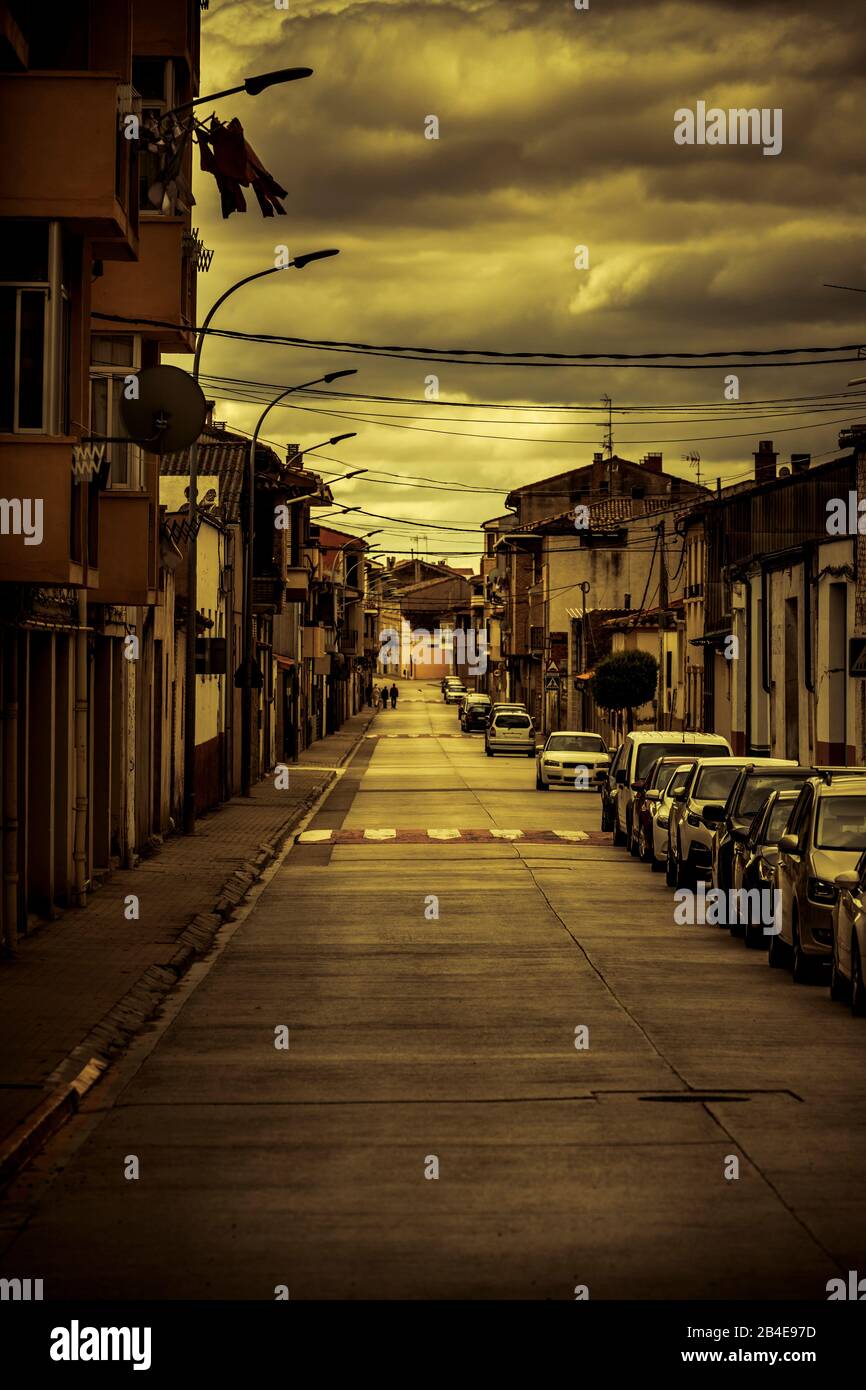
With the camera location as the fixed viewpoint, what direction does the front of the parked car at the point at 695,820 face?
facing the viewer

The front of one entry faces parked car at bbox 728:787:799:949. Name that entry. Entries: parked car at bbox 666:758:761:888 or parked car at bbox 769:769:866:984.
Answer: parked car at bbox 666:758:761:888

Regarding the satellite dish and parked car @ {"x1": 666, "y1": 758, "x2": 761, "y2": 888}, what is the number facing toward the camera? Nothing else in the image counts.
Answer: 1

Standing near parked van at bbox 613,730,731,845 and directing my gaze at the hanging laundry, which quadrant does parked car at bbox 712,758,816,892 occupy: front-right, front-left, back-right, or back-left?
front-left

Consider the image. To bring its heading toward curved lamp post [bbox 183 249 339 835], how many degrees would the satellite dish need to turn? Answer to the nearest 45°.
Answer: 0° — it already faces it

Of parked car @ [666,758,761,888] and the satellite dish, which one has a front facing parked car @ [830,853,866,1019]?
parked car @ [666,758,761,888]

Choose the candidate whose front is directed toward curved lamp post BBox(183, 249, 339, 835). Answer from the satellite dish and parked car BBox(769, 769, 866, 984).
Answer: the satellite dish

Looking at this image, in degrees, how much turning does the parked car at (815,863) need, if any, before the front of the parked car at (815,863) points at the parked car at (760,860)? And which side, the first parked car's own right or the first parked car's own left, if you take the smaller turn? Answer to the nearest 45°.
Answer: approximately 180°

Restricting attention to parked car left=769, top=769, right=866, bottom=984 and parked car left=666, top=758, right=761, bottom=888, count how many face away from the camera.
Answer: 0

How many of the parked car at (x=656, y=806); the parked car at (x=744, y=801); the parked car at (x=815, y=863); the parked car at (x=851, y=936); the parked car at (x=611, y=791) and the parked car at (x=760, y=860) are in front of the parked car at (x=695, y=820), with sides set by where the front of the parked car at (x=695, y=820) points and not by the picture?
4

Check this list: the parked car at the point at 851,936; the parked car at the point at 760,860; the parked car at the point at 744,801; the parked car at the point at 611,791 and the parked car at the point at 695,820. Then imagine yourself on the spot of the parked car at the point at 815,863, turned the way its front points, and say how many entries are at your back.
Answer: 4
